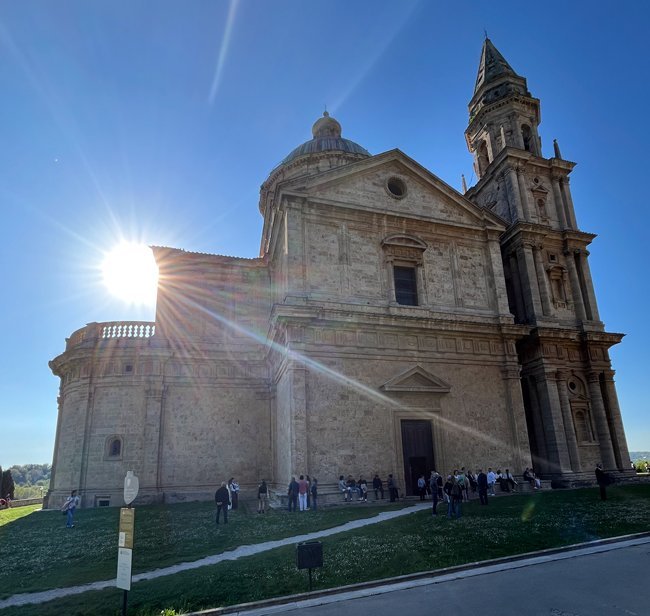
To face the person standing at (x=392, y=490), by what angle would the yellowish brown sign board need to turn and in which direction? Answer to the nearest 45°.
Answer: approximately 135° to its left

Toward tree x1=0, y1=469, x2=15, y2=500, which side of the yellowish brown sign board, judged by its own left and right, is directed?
back

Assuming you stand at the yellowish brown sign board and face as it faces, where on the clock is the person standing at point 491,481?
The person standing is roughly at 8 o'clock from the yellowish brown sign board.

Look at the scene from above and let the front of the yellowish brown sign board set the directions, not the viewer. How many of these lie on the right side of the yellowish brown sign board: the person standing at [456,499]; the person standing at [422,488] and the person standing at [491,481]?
0

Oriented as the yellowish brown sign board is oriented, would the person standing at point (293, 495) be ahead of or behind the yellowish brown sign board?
behind

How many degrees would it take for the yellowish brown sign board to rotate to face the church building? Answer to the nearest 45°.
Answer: approximately 135° to its left

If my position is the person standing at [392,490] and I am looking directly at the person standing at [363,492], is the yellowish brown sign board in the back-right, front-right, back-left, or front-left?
front-left

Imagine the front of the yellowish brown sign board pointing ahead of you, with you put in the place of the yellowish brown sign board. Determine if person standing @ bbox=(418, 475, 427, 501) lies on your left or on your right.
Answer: on your left

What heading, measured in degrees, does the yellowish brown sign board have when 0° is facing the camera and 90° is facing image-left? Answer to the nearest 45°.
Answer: approximately 0°

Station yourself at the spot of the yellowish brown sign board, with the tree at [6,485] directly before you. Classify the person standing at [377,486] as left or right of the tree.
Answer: right

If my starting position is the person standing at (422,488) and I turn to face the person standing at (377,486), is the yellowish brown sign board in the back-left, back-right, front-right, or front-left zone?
front-left

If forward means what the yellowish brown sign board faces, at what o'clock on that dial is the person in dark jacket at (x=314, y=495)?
The person in dark jacket is roughly at 7 o'clock from the yellowish brown sign board.

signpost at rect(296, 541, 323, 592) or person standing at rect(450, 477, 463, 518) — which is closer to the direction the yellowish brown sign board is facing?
the signpost

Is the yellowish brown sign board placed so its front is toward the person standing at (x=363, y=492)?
no

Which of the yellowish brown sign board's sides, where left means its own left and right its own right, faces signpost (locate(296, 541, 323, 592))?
left

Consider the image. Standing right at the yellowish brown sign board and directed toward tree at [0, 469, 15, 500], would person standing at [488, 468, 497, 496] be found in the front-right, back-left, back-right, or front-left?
front-right

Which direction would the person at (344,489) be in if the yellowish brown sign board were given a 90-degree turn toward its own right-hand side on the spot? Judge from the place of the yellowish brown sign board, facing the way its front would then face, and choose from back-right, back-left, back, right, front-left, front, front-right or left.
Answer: back-right

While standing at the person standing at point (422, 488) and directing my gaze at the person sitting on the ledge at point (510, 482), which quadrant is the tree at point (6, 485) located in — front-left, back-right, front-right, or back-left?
back-left

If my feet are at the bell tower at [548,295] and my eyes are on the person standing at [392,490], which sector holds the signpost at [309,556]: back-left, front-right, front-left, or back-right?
front-left
